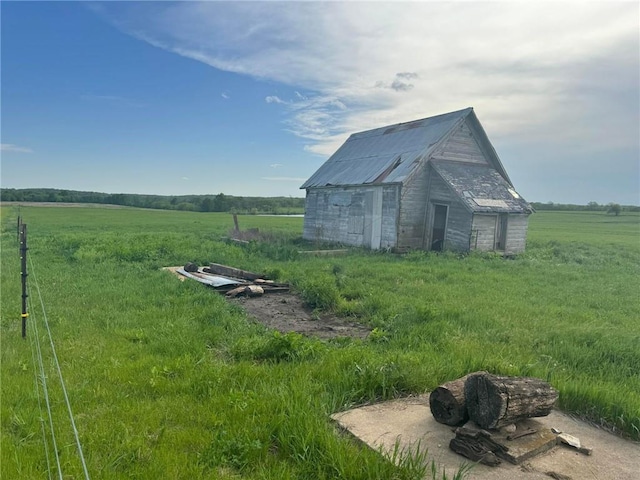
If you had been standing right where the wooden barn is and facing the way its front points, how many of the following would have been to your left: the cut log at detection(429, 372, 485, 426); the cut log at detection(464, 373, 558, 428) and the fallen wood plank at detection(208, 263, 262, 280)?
0

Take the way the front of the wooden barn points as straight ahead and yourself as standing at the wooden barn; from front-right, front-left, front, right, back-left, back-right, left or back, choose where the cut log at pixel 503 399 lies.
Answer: front-right

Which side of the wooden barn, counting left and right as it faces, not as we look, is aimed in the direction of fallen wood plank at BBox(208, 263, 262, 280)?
right

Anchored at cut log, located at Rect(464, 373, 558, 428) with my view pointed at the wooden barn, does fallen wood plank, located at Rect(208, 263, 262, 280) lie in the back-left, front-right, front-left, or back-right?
front-left

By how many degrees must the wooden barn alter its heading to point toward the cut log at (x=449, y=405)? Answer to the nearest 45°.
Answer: approximately 45° to its right

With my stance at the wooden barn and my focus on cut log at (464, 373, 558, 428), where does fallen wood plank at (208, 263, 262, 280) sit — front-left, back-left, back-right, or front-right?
front-right

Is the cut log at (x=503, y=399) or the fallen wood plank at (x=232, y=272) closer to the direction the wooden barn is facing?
the cut log

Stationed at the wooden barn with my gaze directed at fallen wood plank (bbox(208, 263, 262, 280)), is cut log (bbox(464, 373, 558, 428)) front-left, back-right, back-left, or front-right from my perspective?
front-left
